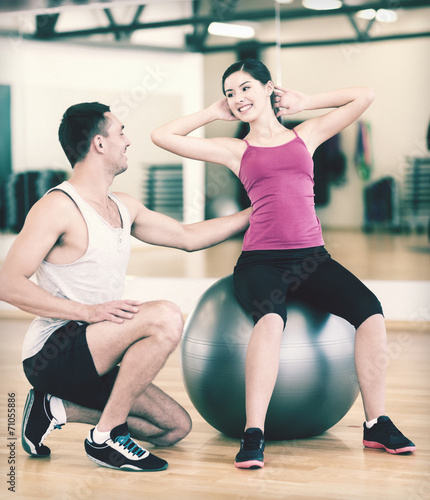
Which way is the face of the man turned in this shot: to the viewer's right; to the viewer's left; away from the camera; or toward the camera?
to the viewer's right

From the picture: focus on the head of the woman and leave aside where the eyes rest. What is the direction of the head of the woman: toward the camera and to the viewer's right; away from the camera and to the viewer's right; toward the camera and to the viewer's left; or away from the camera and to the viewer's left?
toward the camera and to the viewer's left

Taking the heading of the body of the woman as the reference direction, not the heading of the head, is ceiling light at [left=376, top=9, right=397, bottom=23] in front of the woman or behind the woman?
behind

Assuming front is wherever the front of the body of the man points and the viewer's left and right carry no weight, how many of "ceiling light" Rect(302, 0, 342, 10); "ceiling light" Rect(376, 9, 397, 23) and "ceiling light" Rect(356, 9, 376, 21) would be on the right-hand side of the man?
0

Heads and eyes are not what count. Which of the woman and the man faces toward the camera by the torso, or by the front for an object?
the woman

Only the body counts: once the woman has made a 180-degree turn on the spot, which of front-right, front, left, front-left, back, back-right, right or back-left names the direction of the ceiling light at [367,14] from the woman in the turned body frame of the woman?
front

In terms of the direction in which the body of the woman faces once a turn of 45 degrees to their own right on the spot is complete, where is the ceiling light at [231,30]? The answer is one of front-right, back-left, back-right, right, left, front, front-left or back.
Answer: back-right

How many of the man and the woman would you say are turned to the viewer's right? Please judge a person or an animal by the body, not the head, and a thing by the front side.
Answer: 1

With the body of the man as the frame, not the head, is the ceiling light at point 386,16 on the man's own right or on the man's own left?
on the man's own left

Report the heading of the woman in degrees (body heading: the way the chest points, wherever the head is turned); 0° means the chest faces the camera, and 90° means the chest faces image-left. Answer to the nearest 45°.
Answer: approximately 0°

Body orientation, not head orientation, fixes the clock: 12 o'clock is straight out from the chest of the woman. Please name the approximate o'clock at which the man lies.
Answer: The man is roughly at 2 o'clock from the woman.

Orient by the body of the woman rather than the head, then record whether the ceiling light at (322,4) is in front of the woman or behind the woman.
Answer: behind

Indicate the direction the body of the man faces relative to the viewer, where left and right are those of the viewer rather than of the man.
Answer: facing to the right of the viewer

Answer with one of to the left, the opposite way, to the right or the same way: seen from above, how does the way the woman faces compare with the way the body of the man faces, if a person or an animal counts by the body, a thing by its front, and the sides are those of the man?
to the right

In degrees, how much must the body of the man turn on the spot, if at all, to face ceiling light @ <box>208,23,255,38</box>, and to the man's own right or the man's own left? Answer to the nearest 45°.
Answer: approximately 90° to the man's own left
